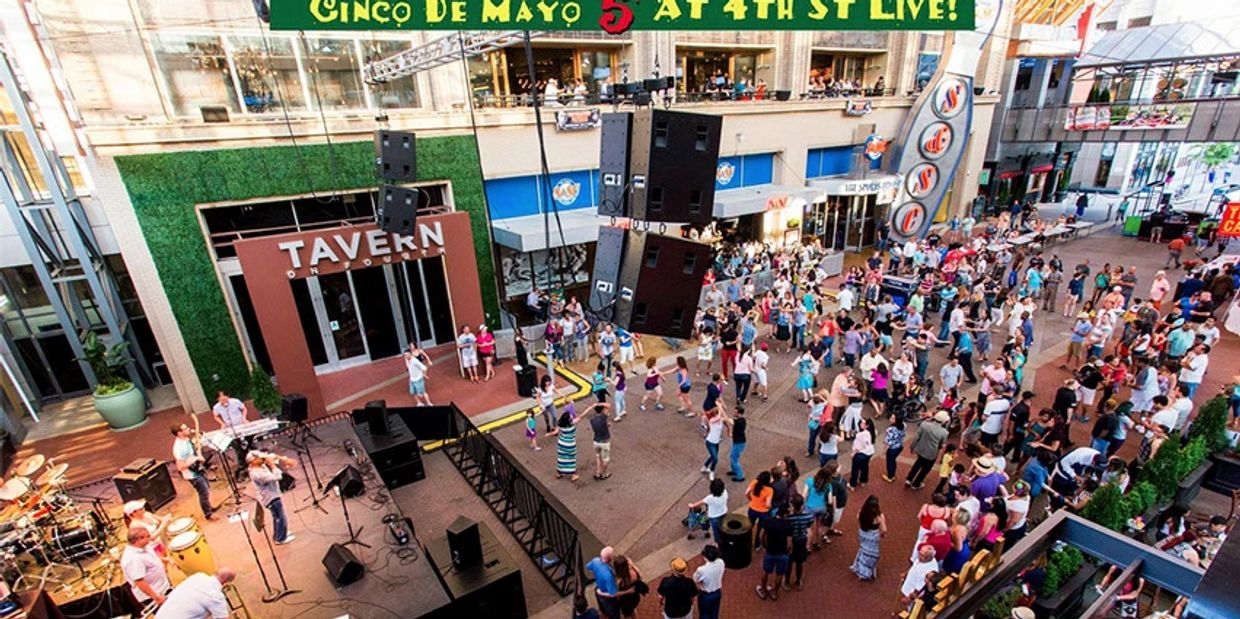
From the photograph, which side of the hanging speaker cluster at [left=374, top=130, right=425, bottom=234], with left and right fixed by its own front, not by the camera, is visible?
right

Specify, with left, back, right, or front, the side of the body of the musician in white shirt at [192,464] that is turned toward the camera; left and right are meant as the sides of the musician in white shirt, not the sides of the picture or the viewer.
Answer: right

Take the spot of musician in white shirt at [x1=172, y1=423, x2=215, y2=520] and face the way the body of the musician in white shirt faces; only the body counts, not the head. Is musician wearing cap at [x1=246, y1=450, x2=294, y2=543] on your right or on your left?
on your right

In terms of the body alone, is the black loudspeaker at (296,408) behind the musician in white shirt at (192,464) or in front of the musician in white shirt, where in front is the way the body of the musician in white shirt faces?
in front

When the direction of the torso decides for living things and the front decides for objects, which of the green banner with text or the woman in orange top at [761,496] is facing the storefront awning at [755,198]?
the woman in orange top

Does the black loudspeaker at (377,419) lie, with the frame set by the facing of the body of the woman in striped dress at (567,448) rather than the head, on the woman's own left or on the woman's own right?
on the woman's own left

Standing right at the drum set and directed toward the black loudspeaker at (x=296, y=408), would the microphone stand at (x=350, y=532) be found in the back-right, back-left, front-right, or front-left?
front-right

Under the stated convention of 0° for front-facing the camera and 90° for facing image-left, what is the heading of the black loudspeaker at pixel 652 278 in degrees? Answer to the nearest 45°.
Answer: approximately 225°

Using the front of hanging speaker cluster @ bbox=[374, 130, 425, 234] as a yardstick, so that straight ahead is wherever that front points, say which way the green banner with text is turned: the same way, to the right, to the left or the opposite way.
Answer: to the right

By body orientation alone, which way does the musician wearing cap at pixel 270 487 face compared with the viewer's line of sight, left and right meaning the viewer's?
facing to the right of the viewer

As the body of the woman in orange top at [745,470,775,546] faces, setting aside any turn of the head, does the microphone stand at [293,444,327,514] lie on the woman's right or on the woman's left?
on the woman's left

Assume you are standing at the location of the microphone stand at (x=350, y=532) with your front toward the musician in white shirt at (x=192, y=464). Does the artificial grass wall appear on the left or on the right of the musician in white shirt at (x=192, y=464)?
right

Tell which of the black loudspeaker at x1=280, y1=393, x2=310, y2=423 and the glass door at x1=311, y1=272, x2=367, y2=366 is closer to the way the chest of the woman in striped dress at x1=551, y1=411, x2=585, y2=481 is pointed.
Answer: the glass door
